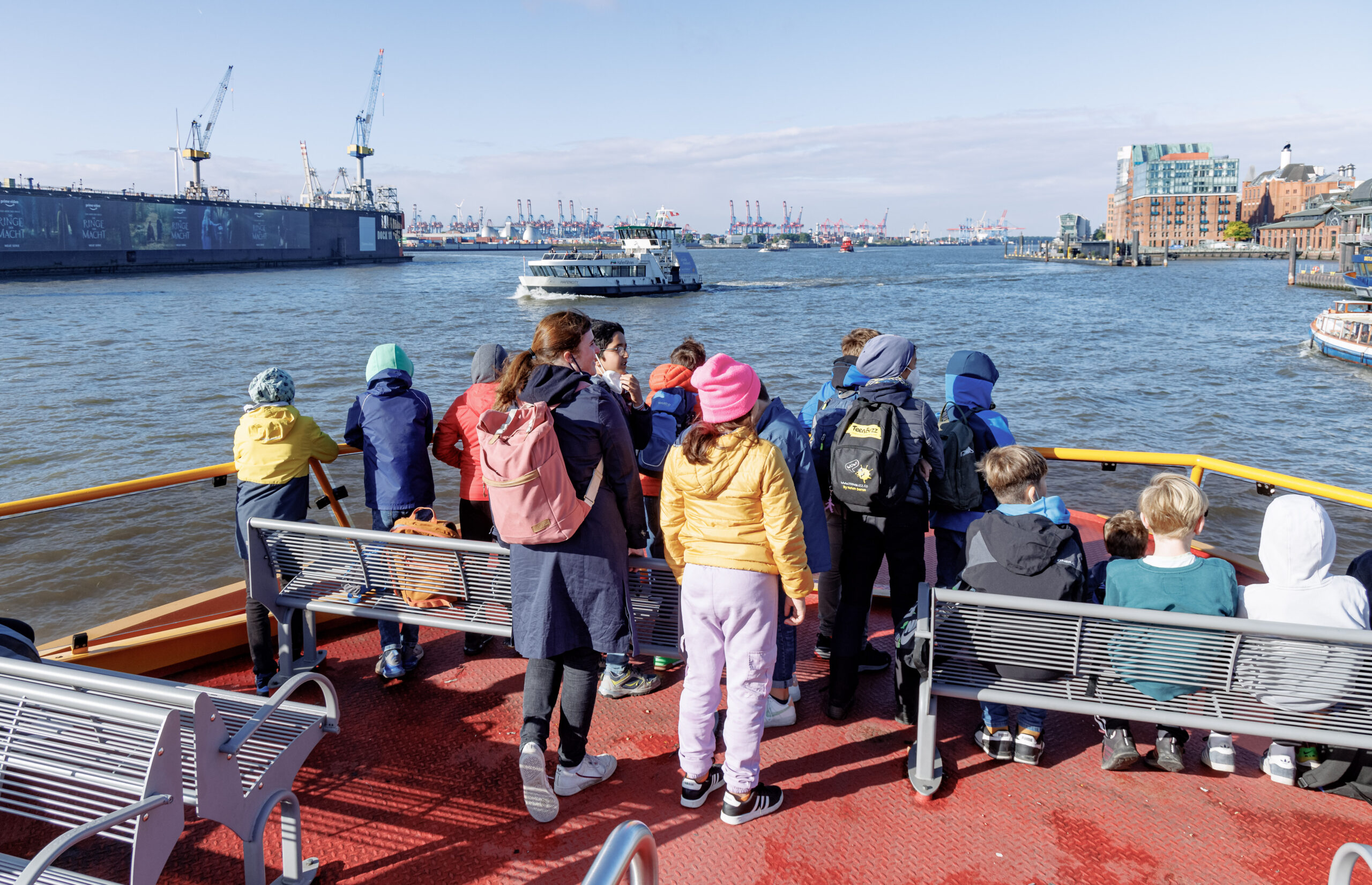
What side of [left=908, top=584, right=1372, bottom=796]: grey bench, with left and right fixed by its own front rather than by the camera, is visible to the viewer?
back

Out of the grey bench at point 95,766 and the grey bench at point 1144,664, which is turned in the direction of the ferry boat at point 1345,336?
the grey bench at point 1144,664

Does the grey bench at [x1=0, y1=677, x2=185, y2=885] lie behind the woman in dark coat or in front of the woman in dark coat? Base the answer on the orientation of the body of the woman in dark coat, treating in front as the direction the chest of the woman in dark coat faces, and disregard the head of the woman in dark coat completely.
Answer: behind

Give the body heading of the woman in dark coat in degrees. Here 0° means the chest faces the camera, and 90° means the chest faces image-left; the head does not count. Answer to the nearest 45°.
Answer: approximately 225°

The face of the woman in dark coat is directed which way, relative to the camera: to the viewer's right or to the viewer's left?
to the viewer's right
